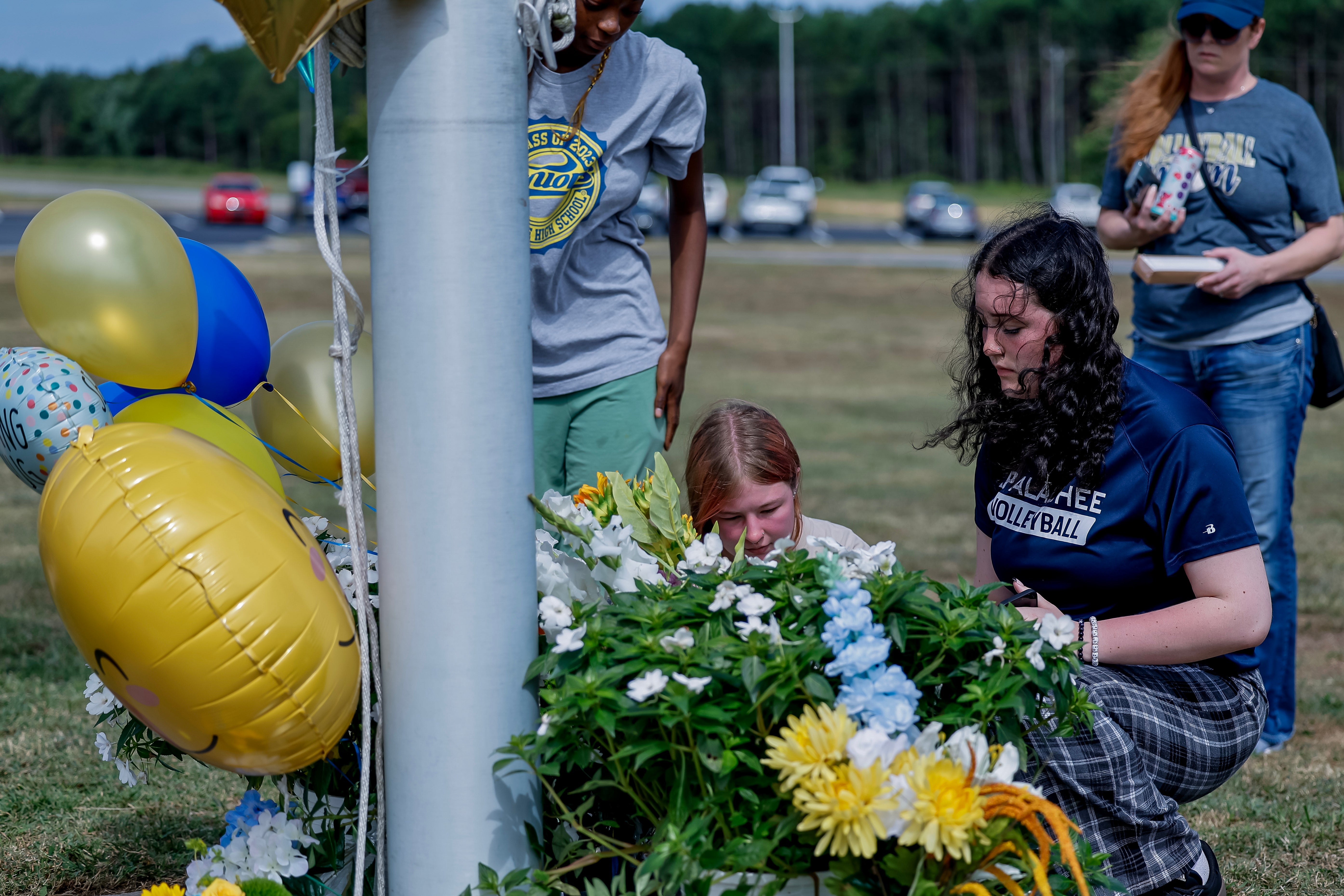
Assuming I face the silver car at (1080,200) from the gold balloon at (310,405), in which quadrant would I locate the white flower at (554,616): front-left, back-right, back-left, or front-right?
back-right
